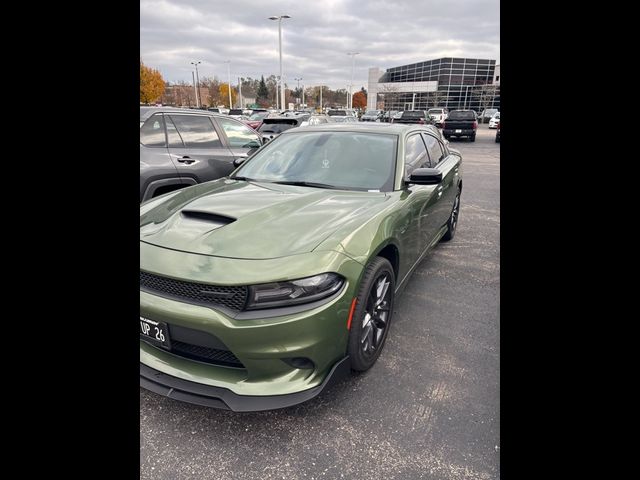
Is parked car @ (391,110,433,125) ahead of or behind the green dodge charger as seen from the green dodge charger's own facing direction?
behind

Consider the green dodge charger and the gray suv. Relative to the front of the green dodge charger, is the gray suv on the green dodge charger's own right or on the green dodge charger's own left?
on the green dodge charger's own right

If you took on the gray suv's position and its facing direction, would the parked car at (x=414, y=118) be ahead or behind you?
ahead

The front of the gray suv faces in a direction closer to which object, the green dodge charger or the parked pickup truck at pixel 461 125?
the parked pickup truck

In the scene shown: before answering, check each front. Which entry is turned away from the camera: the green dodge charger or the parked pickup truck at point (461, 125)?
the parked pickup truck

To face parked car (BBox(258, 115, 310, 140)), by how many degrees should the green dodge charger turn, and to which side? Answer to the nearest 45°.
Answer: approximately 135° to its right

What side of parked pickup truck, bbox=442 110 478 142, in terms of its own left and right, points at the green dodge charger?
back

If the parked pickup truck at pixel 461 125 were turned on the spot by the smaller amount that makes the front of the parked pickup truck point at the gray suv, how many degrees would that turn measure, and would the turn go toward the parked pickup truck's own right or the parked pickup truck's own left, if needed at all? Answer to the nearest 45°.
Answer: approximately 180°

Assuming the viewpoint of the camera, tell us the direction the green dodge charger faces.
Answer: facing the viewer and to the left of the viewer

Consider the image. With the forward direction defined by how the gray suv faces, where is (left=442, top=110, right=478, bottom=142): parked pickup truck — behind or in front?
in front

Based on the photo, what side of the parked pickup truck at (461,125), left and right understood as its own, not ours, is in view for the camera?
back

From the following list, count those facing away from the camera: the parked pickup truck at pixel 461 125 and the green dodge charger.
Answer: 1

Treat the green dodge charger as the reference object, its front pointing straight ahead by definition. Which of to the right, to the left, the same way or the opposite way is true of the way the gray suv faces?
the opposite way

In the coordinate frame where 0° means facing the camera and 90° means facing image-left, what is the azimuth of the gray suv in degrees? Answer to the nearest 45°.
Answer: approximately 225°
